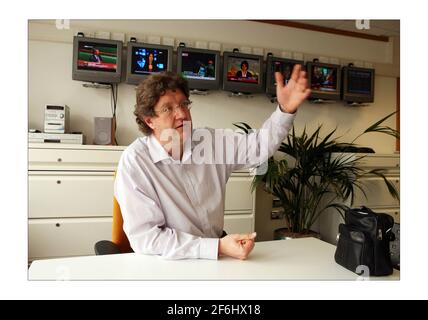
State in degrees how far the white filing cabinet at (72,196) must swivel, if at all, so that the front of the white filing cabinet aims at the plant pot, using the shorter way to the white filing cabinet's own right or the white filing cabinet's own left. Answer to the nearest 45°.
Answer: approximately 90° to the white filing cabinet's own left

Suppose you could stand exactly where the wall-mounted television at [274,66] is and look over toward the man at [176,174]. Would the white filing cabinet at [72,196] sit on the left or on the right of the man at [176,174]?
right

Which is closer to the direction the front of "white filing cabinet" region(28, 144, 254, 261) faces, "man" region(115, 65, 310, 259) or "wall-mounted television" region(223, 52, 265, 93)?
the man

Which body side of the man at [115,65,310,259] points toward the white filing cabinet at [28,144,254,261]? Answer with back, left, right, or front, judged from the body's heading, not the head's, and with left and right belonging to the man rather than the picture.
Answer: back

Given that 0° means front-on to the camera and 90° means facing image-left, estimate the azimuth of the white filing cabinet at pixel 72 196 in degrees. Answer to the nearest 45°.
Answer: approximately 0°

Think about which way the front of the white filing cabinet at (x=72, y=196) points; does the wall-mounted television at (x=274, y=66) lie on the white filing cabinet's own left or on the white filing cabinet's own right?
on the white filing cabinet's own left

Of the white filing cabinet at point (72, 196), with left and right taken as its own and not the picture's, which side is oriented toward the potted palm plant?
left

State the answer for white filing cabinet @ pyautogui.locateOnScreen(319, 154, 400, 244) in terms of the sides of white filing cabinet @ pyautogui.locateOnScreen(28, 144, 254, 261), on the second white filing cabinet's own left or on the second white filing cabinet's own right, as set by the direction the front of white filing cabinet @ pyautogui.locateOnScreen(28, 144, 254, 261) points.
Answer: on the second white filing cabinet's own left
